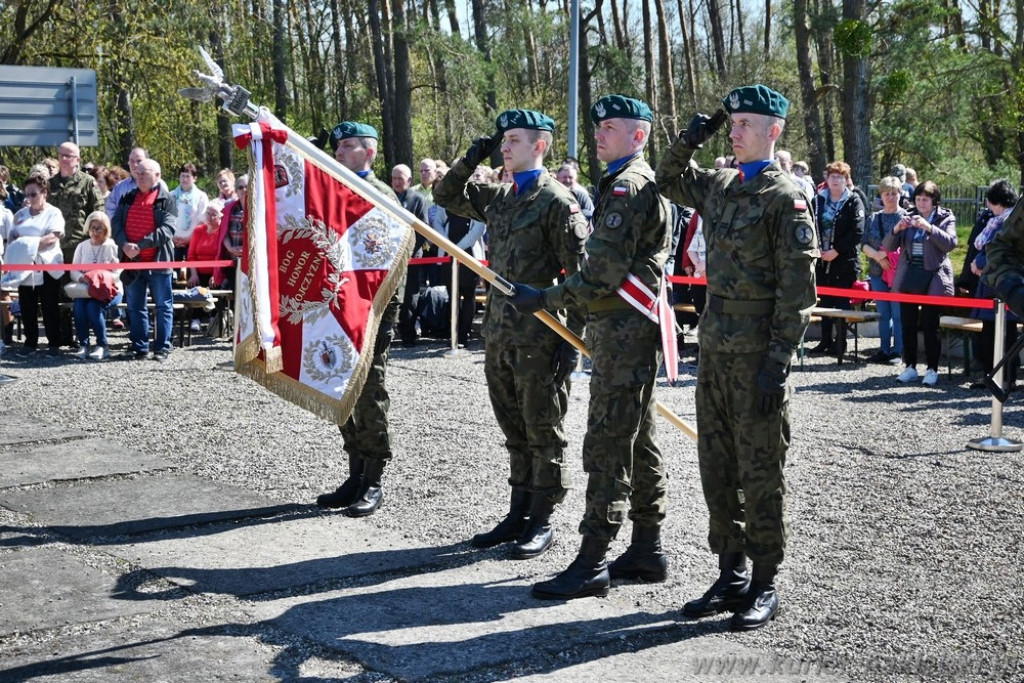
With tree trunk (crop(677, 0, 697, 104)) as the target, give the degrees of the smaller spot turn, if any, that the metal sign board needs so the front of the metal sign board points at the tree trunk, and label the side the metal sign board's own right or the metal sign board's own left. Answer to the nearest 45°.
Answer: approximately 45° to the metal sign board's own right

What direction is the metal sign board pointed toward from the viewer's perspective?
away from the camera

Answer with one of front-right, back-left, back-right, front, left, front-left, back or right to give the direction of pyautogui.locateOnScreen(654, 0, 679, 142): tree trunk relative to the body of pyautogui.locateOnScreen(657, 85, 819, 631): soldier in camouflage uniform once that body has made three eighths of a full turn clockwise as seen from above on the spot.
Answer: front

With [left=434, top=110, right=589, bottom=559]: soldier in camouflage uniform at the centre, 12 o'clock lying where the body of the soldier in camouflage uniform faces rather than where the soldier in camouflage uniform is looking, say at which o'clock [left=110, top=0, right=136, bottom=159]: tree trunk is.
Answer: The tree trunk is roughly at 4 o'clock from the soldier in camouflage uniform.

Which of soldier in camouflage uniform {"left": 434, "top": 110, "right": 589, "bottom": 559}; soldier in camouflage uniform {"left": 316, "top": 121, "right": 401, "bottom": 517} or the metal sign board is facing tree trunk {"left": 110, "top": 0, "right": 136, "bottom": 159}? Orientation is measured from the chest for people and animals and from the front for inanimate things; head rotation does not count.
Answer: the metal sign board

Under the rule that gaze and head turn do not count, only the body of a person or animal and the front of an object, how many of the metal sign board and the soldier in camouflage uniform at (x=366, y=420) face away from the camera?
1

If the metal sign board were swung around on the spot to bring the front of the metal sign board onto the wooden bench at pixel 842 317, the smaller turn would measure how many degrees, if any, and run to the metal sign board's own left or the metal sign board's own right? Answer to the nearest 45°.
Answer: approximately 135° to the metal sign board's own right

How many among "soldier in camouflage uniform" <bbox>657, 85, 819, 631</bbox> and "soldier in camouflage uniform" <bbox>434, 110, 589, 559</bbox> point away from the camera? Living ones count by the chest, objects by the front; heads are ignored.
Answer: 0

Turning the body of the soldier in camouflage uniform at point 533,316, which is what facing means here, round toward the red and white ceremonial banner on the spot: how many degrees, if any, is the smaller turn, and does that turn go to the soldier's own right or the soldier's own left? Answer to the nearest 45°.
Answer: approximately 45° to the soldier's own right

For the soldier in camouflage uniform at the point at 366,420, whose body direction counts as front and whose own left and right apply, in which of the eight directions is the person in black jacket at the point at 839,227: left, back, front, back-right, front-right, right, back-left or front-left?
back

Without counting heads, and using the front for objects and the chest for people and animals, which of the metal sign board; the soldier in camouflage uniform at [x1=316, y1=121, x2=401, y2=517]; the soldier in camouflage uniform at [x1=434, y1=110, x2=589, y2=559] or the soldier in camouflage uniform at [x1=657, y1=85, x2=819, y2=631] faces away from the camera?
the metal sign board

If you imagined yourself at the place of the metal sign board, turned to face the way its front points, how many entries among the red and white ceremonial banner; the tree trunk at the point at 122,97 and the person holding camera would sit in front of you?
1

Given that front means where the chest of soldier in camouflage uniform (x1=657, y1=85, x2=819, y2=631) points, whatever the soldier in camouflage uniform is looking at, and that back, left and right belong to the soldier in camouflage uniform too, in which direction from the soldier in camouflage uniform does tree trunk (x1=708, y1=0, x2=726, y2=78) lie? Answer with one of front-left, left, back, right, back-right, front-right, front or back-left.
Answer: back-right

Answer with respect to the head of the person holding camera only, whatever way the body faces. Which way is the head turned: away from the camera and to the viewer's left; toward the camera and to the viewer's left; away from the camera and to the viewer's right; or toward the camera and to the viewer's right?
toward the camera and to the viewer's left
